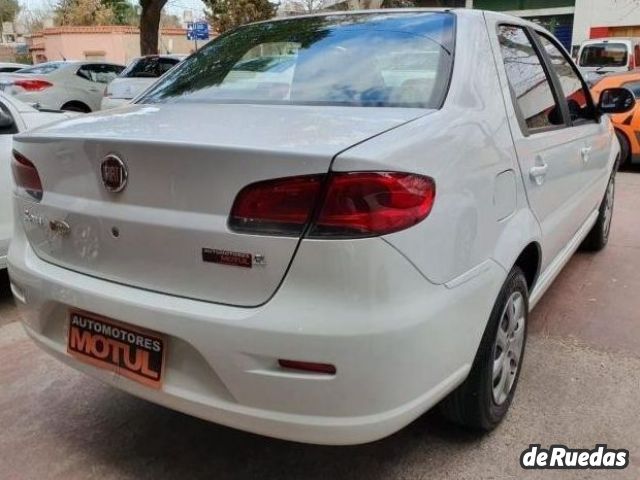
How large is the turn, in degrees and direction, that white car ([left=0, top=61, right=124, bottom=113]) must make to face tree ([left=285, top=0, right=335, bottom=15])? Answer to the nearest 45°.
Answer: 0° — it already faces it

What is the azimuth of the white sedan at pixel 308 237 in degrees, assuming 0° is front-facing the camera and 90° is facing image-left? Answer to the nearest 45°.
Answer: approximately 225°

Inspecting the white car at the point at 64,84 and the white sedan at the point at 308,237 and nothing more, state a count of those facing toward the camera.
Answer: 0

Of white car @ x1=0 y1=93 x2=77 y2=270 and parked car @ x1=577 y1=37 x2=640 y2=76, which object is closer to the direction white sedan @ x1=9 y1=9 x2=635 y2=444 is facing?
the parked car

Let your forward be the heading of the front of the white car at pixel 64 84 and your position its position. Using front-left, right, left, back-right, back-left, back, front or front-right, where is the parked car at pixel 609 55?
front-right

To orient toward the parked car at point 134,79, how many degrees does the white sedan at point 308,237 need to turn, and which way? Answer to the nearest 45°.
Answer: approximately 45° to its left

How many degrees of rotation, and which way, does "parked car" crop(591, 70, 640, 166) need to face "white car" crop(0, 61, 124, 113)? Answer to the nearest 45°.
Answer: approximately 45° to its right

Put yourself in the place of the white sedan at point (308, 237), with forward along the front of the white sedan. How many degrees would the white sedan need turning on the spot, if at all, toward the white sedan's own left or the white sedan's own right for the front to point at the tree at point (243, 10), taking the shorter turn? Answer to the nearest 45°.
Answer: approximately 45° to the white sedan's own left

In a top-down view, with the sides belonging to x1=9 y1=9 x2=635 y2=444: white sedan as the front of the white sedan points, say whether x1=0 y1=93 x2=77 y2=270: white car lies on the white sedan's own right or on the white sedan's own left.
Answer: on the white sedan's own left

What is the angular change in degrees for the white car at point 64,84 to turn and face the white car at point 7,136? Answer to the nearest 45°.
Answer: approximately 135° to its right

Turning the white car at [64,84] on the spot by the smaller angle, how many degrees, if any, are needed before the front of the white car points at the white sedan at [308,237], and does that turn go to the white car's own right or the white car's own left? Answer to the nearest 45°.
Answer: approximately 135° to the white car's own right

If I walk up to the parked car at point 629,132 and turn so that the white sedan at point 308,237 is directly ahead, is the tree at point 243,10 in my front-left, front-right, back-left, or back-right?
back-right
